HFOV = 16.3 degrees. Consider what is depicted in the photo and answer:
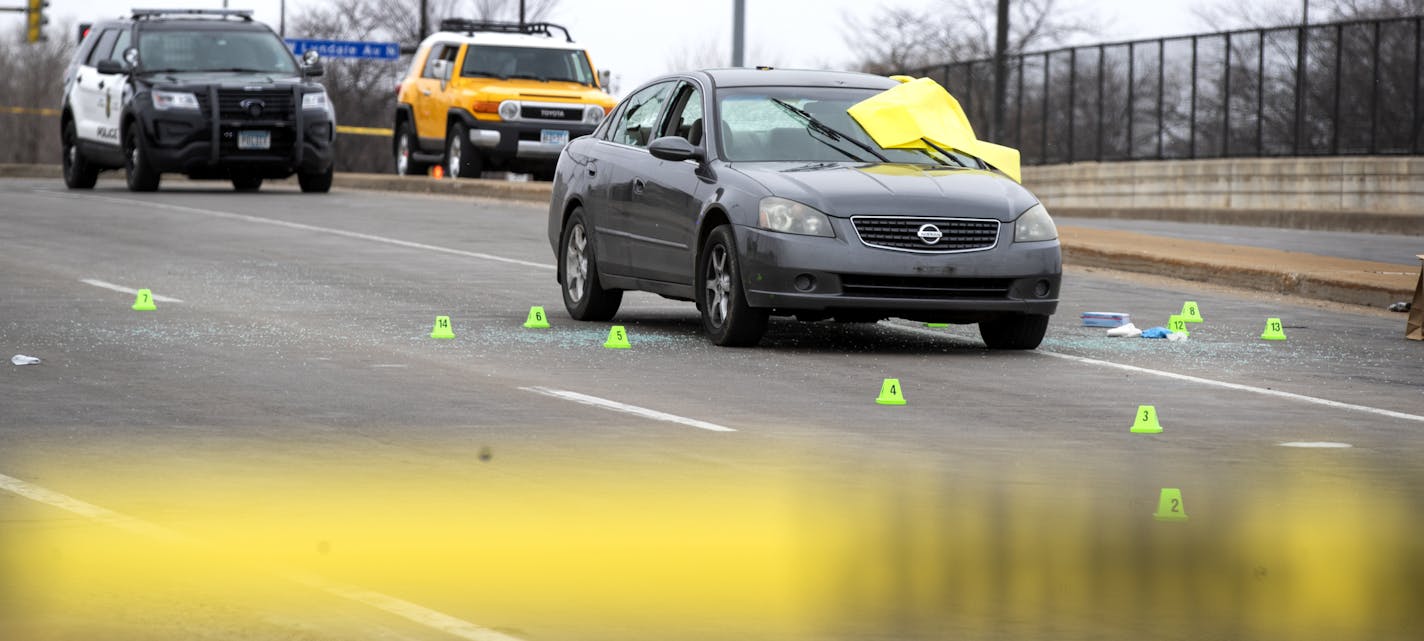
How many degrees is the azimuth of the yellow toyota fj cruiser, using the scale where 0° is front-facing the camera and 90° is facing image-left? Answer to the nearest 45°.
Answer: approximately 315°

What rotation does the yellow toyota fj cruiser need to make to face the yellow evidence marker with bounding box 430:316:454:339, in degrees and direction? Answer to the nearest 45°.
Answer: approximately 45° to its right

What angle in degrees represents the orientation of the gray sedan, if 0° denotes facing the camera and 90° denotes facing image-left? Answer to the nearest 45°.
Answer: approximately 315°

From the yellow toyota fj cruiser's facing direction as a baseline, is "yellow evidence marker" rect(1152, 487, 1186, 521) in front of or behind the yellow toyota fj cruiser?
in front

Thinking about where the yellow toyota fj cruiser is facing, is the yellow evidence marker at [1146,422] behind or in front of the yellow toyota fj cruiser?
in front

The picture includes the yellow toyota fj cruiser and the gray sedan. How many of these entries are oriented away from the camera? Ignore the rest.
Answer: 0
